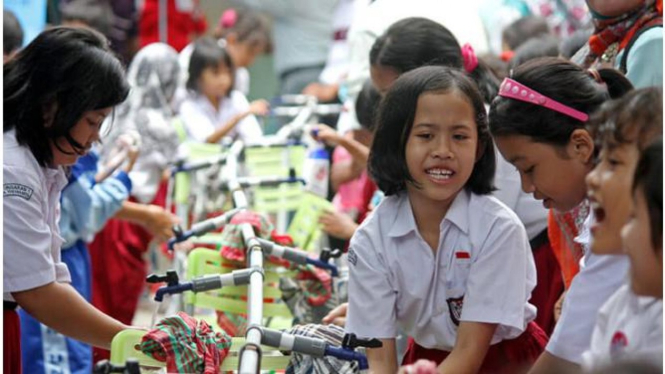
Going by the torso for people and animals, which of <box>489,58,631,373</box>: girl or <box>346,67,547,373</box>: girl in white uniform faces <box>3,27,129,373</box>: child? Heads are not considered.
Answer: the girl

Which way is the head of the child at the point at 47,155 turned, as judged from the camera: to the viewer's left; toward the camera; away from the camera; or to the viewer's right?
to the viewer's right

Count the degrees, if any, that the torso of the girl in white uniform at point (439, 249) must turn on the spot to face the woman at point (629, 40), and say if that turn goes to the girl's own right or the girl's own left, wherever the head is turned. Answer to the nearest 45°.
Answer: approximately 135° to the girl's own left

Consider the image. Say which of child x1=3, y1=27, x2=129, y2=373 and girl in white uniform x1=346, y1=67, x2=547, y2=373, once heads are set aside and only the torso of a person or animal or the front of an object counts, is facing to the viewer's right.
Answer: the child

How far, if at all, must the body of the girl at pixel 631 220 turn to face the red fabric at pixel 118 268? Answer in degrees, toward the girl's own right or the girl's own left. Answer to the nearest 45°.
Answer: approximately 45° to the girl's own right

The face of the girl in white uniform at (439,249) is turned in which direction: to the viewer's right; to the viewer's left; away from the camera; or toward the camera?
toward the camera

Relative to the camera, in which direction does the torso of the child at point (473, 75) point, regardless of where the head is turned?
to the viewer's left

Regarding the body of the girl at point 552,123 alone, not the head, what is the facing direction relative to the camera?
to the viewer's left

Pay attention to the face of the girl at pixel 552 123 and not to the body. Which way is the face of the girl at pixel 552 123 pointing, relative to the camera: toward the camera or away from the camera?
toward the camera

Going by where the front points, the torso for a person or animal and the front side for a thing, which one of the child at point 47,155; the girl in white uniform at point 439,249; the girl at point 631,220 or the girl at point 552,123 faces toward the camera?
the girl in white uniform
